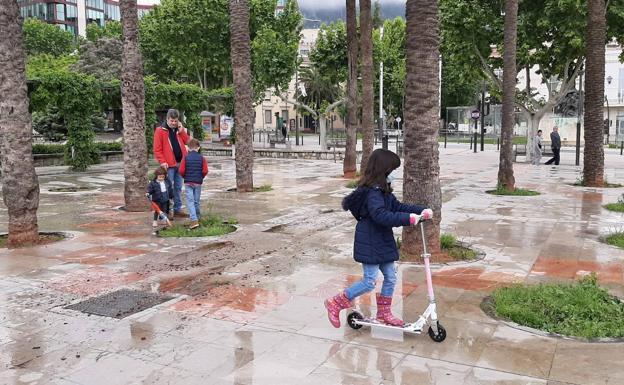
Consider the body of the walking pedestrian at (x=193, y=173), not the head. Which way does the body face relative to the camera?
away from the camera

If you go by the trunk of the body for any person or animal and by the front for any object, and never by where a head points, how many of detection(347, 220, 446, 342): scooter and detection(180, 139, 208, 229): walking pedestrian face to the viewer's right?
1

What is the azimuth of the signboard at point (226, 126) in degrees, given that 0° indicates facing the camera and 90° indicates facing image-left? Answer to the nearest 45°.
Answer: approximately 0°

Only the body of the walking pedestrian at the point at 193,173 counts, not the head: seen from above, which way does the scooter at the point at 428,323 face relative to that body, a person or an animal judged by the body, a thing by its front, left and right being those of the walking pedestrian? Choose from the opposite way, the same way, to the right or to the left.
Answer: to the right

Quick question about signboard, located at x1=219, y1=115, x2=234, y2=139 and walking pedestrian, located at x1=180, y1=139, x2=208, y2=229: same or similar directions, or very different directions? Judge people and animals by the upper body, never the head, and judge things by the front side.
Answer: very different directions

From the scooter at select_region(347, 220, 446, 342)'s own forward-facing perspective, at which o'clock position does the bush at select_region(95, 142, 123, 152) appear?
The bush is roughly at 8 o'clock from the scooter.

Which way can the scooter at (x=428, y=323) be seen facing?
to the viewer's right
